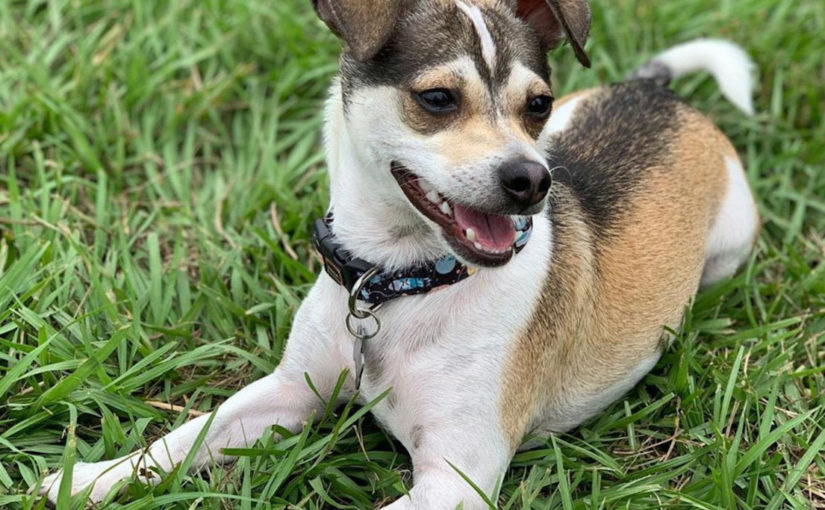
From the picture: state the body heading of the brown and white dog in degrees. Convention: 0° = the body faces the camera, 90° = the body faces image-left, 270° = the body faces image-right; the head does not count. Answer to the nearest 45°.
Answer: approximately 45°
